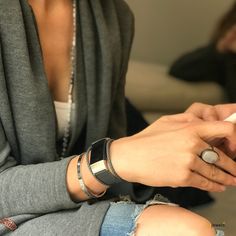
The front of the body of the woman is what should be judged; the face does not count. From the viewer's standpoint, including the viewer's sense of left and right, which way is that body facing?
facing the viewer and to the right of the viewer
